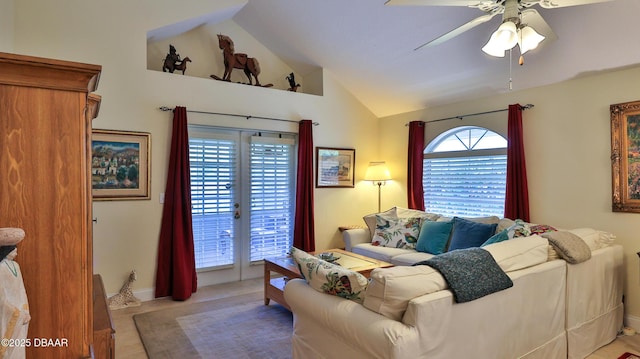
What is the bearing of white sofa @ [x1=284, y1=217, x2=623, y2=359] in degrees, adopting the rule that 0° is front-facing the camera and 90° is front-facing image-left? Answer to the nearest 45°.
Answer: approximately 135°

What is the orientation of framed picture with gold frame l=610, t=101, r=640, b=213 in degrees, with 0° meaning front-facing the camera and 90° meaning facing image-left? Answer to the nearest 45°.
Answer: approximately 45°

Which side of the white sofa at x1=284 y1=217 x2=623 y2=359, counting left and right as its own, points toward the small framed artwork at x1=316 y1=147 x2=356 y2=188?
front

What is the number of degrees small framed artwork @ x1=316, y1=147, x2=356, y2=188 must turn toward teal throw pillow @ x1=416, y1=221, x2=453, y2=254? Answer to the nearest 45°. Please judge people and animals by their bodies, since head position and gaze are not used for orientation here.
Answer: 0° — it already faces it

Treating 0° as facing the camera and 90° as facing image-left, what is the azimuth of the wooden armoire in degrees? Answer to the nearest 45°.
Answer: approximately 270°

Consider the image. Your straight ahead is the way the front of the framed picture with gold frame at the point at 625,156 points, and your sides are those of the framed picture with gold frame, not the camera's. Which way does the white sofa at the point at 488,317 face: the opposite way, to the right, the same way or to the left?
to the right

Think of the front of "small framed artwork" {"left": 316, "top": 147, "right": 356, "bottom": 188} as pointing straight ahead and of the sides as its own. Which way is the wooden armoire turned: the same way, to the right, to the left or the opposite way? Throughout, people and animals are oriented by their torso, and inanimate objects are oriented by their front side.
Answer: to the left

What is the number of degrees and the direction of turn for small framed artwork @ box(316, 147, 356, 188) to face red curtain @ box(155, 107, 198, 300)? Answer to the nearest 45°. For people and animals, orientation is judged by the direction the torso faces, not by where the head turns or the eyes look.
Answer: approximately 90° to its right

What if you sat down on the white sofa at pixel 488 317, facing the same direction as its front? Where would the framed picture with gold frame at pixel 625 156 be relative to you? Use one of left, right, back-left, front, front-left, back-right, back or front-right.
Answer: right

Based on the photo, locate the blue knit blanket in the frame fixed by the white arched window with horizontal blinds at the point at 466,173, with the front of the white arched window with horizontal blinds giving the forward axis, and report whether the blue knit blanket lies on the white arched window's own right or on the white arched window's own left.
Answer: on the white arched window's own left

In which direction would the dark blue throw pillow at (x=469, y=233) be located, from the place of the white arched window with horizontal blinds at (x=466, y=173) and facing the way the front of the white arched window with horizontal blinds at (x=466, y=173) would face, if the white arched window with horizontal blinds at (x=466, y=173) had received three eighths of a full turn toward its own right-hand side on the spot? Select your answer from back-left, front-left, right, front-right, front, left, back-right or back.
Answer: back

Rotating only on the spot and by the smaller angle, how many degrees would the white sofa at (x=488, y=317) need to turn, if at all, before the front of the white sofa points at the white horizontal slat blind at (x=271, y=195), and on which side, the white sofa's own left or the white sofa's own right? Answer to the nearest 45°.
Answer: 0° — it already faces it
